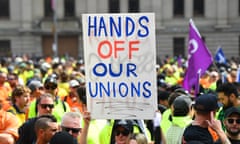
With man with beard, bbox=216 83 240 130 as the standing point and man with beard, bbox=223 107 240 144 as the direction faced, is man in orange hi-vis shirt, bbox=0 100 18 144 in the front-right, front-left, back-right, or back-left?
front-right

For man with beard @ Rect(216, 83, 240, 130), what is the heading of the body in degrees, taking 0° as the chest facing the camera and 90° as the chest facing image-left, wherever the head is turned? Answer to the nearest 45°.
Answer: approximately 45°

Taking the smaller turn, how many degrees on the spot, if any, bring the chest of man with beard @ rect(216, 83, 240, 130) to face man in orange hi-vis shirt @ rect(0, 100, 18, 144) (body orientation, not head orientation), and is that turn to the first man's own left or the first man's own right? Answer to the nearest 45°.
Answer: approximately 45° to the first man's own right

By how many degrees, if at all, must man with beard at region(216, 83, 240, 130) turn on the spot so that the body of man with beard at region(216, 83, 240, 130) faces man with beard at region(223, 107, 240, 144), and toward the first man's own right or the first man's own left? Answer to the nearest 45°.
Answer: approximately 45° to the first man's own left

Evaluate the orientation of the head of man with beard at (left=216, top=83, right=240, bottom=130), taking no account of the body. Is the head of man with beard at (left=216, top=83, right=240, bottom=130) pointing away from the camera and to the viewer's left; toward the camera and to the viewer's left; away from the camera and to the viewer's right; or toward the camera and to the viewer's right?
toward the camera and to the viewer's left

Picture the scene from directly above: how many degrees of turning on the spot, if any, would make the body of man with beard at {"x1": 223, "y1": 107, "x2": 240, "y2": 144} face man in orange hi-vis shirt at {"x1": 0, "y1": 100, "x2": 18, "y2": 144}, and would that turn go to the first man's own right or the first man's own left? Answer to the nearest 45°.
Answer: approximately 90° to the first man's own right

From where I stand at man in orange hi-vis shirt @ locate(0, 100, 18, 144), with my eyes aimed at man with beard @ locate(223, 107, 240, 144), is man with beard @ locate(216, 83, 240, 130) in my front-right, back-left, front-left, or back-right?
front-left

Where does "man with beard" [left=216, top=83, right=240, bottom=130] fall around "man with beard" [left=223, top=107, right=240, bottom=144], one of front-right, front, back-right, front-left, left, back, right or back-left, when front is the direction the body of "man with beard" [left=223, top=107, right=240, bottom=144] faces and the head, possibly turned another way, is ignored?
back

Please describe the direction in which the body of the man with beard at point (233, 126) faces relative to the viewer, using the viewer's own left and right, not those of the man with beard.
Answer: facing the viewer
